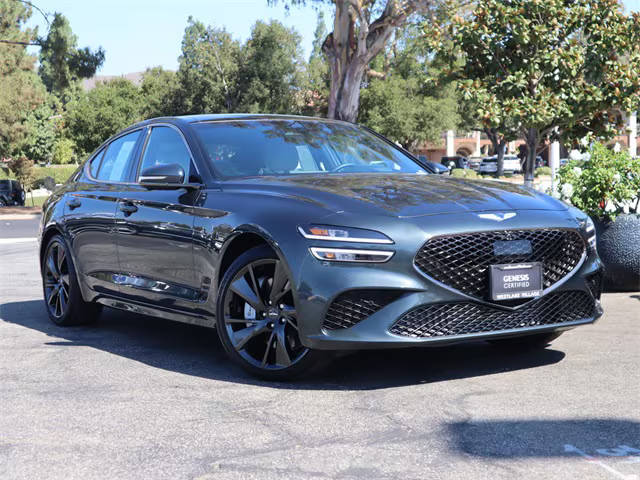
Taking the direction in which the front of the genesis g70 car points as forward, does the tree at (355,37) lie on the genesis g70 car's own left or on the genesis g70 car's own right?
on the genesis g70 car's own left

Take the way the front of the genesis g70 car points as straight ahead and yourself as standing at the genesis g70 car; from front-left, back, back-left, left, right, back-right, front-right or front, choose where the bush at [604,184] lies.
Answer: left

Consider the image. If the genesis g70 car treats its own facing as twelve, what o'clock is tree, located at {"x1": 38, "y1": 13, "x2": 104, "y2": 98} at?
The tree is roughly at 7 o'clock from the genesis g70 car.

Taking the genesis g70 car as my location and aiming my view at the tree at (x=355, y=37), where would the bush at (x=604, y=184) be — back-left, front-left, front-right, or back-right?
front-right

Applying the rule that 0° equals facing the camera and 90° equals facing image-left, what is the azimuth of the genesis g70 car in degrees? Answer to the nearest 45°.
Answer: approximately 315°

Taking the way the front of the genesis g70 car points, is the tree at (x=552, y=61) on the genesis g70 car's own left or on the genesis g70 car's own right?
on the genesis g70 car's own left

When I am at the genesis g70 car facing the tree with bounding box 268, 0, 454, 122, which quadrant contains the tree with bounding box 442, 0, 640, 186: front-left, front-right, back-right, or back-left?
front-right
